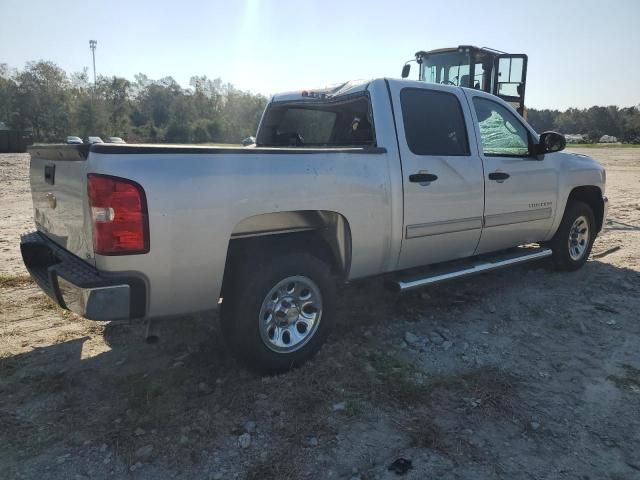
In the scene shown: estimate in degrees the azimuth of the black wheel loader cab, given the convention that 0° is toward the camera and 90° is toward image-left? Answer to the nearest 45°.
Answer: approximately 45°

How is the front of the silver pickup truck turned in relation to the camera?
facing away from the viewer and to the right of the viewer

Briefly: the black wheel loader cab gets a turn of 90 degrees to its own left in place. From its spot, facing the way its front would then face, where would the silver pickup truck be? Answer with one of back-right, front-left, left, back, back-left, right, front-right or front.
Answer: front-right
